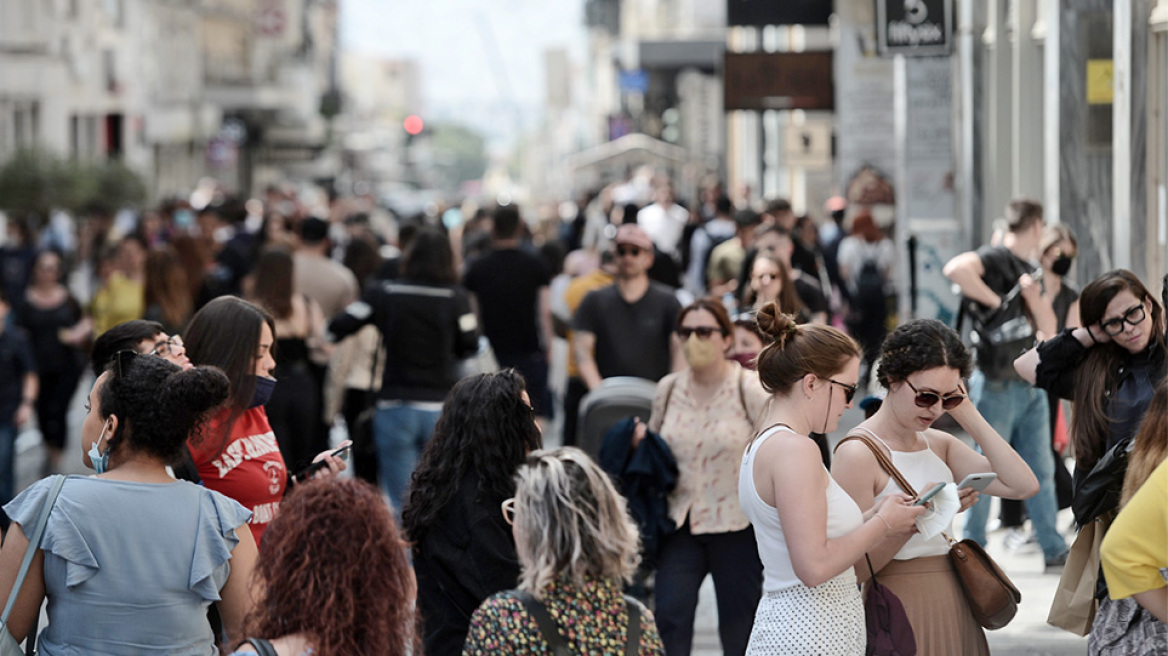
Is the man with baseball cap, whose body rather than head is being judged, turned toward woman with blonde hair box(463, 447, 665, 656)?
yes

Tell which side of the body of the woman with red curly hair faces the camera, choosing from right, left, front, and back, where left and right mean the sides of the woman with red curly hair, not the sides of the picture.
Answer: back

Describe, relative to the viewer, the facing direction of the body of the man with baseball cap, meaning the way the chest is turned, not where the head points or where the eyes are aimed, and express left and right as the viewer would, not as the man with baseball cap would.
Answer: facing the viewer

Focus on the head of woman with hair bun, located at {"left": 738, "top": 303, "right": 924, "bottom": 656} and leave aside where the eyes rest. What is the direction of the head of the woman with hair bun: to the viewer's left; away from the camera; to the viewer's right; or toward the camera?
to the viewer's right

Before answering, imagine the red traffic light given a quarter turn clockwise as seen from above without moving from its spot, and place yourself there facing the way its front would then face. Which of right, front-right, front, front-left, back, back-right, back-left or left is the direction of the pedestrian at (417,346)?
left

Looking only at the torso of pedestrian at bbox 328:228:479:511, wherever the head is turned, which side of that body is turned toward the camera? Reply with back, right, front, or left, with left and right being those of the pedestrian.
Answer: back

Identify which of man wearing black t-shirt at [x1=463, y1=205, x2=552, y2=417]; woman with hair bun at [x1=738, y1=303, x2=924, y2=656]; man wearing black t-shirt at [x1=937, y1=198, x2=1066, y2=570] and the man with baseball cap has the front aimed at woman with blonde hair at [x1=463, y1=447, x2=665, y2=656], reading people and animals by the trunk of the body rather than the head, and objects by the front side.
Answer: the man with baseball cap

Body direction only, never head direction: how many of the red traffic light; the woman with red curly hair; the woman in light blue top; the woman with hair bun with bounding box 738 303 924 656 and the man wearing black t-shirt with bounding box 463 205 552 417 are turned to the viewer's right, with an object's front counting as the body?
1

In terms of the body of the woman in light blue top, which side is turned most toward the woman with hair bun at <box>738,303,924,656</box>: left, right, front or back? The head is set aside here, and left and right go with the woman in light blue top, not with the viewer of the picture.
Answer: right

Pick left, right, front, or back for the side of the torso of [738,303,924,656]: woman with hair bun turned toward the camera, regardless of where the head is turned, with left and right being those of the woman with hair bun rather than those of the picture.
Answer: right

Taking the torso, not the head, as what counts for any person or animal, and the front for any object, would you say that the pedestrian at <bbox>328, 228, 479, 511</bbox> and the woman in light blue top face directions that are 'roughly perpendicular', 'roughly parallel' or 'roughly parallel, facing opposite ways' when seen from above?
roughly parallel

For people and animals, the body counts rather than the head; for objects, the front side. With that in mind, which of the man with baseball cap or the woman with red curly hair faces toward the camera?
the man with baseball cap

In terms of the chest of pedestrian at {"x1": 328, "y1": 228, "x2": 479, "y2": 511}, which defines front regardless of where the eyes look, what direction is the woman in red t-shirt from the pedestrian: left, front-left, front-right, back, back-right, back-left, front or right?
back

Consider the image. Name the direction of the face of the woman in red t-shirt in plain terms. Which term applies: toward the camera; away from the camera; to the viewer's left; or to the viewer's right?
to the viewer's right

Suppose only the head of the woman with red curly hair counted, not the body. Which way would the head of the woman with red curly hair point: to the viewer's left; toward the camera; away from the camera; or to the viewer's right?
away from the camera

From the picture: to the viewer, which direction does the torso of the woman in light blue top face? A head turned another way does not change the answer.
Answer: away from the camera

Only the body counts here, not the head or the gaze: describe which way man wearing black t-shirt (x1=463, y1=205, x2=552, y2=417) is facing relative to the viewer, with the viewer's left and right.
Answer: facing away from the viewer

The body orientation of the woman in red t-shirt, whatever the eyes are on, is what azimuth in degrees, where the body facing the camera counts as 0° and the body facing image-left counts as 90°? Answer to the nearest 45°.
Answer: approximately 315°
